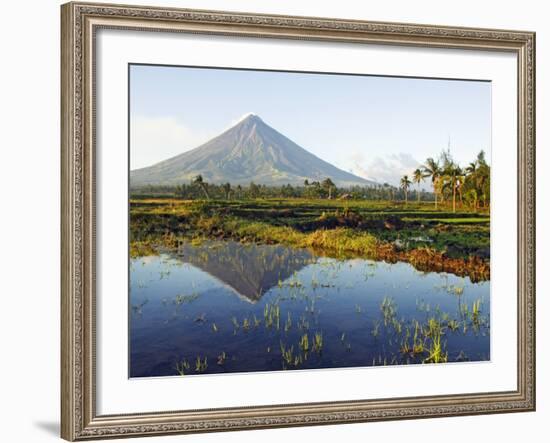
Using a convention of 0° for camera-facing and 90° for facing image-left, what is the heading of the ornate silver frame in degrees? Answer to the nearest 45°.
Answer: approximately 315°
